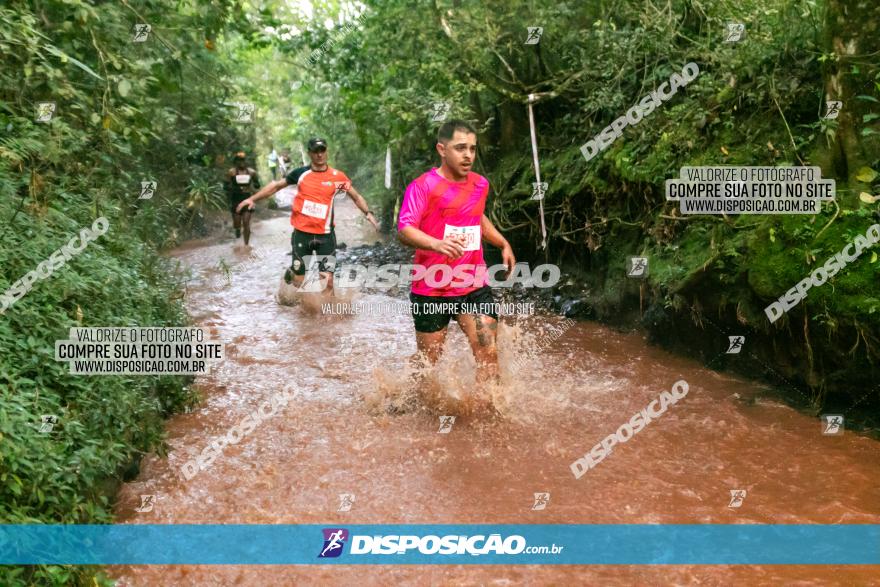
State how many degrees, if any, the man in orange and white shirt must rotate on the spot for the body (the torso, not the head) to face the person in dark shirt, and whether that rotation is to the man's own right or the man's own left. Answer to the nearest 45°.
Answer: approximately 180°

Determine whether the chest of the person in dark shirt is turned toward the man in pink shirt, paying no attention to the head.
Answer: yes

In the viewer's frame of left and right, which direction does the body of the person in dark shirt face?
facing the viewer

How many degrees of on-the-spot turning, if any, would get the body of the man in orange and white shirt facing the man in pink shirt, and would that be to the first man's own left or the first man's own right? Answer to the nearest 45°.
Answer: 0° — they already face them

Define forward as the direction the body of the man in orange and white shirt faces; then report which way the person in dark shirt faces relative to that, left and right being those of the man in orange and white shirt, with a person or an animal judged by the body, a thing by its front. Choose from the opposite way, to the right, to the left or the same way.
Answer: the same way

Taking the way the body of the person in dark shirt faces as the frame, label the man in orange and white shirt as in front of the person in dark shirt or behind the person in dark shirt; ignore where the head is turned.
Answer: in front

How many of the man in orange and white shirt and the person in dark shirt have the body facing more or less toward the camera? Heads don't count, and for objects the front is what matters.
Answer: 2

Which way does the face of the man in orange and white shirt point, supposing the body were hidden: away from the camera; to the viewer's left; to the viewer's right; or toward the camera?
toward the camera
